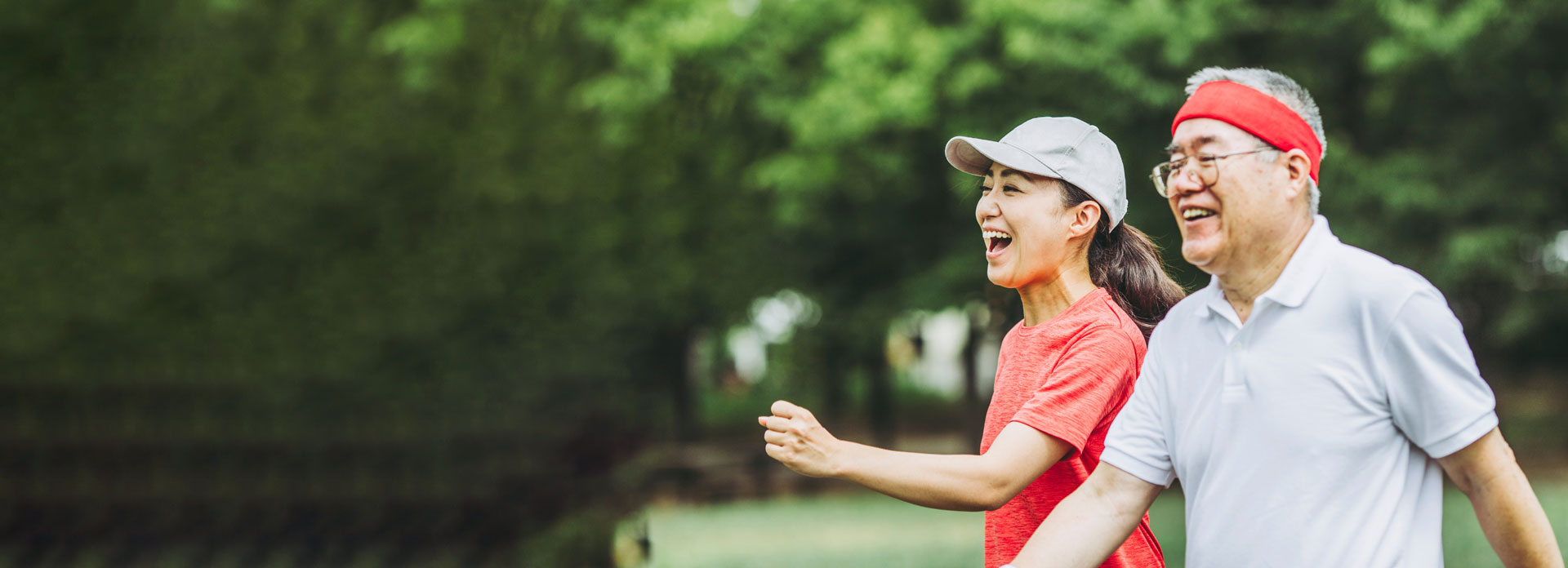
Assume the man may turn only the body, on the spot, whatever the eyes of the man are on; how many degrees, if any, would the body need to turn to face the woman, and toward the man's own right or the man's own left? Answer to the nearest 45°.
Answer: approximately 90° to the man's own right

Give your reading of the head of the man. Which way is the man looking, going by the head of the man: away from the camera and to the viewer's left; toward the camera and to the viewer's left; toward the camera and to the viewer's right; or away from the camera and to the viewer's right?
toward the camera and to the viewer's left

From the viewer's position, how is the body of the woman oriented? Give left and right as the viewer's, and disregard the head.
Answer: facing to the left of the viewer

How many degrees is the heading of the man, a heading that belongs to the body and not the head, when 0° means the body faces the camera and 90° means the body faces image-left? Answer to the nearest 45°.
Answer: approximately 45°

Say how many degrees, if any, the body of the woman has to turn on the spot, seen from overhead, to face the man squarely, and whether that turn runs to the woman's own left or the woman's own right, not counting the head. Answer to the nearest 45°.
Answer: approximately 135° to the woman's own left

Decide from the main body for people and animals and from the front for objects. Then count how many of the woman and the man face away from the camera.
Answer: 0
